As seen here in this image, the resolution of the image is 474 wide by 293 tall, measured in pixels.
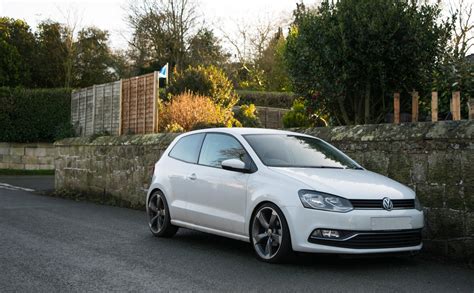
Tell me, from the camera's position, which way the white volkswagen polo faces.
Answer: facing the viewer and to the right of the viewer

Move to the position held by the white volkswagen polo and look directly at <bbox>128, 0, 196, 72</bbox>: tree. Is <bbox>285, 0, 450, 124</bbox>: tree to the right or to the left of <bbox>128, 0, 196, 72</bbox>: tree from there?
right

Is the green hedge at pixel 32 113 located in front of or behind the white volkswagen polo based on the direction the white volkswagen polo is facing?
behind

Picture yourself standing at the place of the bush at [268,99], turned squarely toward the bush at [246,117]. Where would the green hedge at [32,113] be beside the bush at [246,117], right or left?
right

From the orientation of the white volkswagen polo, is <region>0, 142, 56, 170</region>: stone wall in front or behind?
behind

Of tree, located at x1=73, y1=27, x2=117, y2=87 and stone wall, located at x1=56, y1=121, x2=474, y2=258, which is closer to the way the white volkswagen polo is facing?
the stone wall

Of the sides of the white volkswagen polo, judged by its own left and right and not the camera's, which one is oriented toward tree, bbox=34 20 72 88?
back

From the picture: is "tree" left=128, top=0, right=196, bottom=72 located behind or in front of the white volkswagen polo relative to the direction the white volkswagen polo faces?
behind

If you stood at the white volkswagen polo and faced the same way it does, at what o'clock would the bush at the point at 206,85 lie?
The bush is roughly at 7 o'clock from the white volkswagen polo.

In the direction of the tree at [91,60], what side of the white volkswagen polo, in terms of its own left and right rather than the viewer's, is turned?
back

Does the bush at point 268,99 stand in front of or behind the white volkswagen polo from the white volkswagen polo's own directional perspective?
behind

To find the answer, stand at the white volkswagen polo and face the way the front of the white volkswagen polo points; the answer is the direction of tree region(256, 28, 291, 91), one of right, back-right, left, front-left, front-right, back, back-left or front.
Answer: back-left
